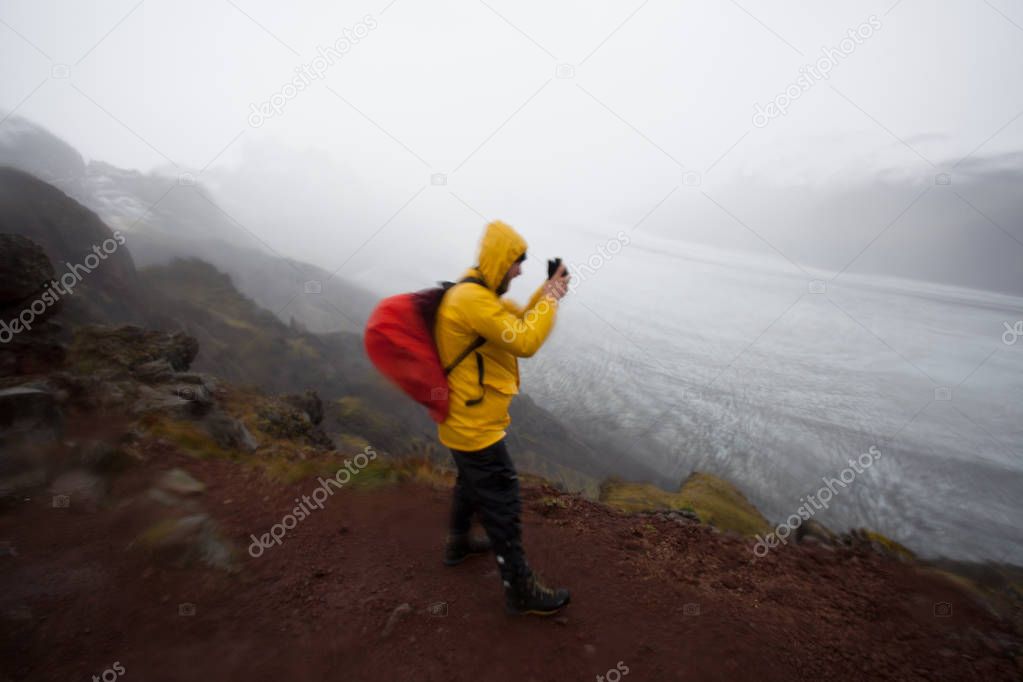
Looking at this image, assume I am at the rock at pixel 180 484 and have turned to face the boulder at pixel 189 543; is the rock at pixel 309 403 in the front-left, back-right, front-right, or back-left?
back-left

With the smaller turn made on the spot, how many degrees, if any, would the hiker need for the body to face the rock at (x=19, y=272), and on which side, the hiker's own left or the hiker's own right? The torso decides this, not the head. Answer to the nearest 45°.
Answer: approximately 135° to the hiker's own left

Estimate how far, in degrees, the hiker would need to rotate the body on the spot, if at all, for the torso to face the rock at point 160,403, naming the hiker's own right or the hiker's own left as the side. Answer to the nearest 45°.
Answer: approximately 135° to the hiker's own left

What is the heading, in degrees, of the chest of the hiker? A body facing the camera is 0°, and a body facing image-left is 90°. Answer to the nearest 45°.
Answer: approximately 270°

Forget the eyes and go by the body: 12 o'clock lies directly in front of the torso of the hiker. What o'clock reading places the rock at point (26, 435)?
The rock is roughly at 7 o'clock from the hiker.

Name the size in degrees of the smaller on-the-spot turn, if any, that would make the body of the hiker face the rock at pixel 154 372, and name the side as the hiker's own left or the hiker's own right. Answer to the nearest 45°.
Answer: approximately 135° to the hiker's own left
